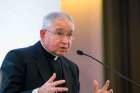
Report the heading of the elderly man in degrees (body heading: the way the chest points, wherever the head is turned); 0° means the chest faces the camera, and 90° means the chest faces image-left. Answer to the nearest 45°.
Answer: approximately 315°
